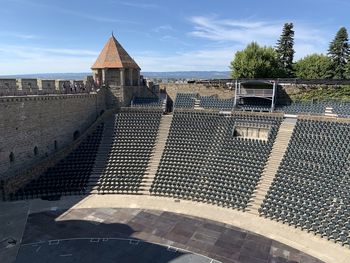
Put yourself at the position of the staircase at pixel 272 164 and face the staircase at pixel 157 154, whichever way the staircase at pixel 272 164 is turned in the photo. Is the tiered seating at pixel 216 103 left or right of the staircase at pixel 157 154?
right

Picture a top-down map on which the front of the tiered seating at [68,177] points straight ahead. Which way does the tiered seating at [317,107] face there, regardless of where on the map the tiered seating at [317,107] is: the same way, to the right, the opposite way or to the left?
to the right

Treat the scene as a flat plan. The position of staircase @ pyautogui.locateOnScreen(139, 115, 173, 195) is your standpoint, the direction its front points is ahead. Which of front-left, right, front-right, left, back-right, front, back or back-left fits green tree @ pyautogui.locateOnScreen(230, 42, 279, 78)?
back-left

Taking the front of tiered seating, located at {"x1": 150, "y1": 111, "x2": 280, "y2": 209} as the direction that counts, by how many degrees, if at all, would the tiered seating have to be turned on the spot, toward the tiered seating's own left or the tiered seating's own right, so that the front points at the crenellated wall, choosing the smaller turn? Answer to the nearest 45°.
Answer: approximately 90° to the tiered seating's own right

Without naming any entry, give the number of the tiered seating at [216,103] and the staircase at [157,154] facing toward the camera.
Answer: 2

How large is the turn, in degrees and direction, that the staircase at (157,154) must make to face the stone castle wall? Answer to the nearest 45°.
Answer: approximately 90° to its right

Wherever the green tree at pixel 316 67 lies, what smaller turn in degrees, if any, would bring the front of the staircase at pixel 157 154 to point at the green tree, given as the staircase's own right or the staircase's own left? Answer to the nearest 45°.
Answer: approximately 135° to the staircase's own left

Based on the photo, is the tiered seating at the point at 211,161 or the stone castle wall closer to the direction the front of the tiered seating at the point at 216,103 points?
the tiered seating
